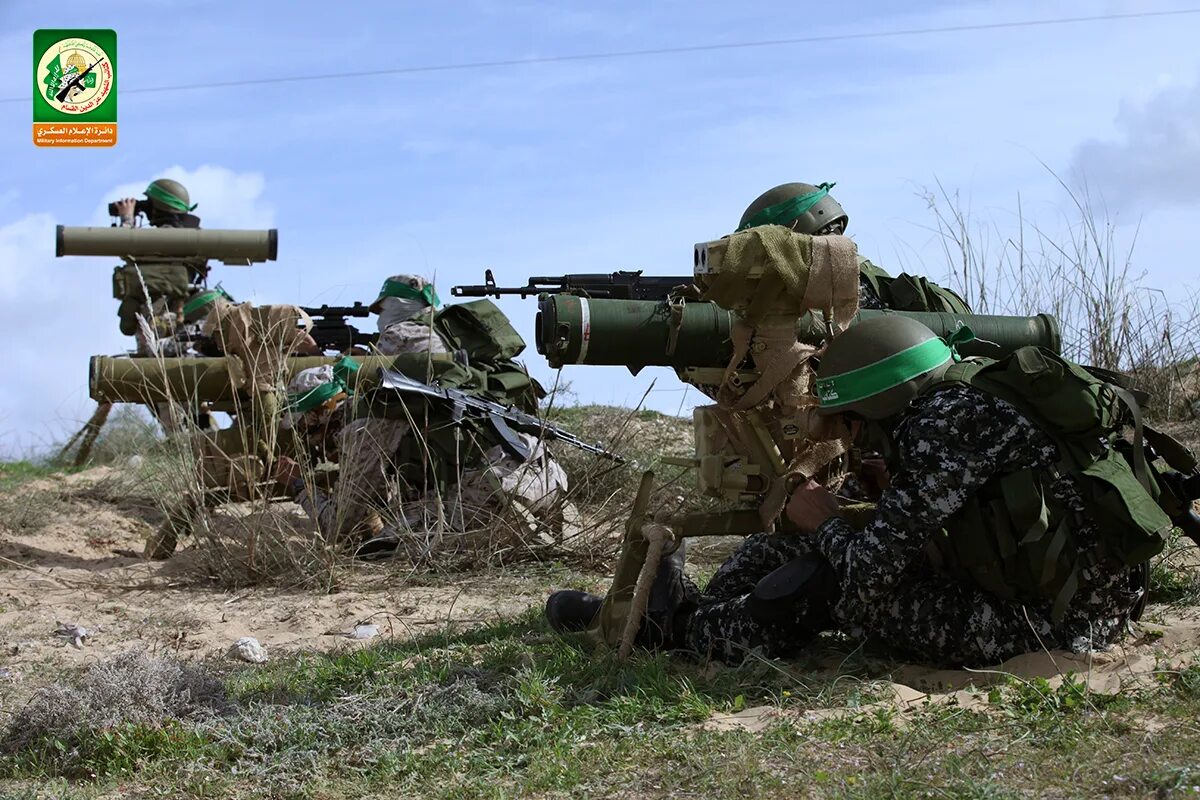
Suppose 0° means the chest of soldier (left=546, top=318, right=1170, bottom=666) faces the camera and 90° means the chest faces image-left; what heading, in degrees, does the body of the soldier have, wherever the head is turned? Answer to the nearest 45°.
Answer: approximately 90°

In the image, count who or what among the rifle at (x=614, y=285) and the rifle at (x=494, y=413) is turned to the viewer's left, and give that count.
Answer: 1

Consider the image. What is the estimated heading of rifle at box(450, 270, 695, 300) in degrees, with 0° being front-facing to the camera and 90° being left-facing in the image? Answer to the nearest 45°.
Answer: approximately 90°

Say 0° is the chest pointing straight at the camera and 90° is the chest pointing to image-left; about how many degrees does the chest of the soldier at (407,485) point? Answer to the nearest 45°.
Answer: approximately 90°

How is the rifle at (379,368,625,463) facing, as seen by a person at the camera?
facing to the right of the viewer

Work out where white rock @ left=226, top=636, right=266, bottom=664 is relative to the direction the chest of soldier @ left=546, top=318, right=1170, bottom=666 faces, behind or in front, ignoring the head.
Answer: in front

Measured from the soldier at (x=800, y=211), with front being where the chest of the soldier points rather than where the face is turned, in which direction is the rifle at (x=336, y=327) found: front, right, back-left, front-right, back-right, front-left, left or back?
front-right

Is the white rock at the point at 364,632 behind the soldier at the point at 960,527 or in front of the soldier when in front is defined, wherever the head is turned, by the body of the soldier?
in front

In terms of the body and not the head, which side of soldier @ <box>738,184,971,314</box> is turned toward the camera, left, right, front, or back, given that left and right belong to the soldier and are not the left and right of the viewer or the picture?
left
